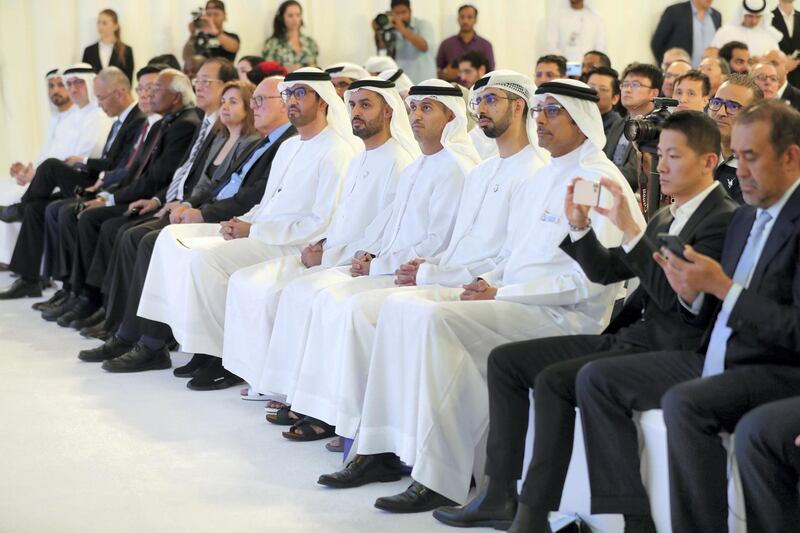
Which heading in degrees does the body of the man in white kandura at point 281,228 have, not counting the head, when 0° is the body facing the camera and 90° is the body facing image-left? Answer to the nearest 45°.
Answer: approximately 45°

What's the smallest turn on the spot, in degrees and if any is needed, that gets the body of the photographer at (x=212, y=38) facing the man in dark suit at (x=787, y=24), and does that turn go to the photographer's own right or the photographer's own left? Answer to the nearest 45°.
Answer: approximately 135° to the photographer's own left

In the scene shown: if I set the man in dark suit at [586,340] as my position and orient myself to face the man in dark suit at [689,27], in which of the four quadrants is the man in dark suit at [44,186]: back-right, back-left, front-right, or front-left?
front-left

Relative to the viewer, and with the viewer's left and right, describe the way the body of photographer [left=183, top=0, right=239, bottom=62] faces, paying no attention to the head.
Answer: facing the viewer and to the left of the viewer

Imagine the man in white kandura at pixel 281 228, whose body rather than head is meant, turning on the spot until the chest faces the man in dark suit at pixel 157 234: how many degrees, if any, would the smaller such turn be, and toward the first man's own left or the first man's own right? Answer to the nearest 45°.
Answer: approximately 90° to the first man's own right

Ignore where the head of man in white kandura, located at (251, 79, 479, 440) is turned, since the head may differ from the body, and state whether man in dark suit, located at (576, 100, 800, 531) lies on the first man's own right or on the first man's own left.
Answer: on the first man's own left

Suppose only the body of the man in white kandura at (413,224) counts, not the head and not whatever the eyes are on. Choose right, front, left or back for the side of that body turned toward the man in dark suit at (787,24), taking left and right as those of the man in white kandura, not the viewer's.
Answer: back

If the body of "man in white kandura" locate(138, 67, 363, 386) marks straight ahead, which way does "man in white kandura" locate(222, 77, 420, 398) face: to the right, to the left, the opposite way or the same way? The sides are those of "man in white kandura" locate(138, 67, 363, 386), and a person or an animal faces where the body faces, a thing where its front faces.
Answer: the same way

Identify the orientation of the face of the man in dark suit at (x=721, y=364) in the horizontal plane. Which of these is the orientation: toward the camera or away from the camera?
toward the camera

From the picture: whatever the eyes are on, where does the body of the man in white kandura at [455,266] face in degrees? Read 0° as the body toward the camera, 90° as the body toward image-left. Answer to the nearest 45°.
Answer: approximately 45°

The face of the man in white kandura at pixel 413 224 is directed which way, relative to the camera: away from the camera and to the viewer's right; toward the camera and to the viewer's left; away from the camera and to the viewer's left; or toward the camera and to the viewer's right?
toward the camera and to the viewer's left

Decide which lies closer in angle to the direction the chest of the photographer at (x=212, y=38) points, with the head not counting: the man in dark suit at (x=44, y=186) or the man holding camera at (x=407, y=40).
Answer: the man in dark suit

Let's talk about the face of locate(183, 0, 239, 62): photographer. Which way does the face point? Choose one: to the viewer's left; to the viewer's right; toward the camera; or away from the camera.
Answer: toward the camera

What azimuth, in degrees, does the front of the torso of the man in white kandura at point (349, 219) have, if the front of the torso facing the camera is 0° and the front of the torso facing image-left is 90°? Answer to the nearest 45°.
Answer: approximately 45°

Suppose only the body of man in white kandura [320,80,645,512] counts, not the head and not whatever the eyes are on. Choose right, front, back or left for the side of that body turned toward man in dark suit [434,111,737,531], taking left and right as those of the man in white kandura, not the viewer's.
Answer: left

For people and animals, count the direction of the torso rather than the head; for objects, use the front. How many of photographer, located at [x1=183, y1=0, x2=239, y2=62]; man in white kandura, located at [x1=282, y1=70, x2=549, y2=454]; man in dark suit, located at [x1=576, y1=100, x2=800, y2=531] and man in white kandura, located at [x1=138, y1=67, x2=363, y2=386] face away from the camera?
0

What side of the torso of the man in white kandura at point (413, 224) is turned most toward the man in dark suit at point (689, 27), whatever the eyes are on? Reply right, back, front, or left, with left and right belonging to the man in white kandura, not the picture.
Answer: back

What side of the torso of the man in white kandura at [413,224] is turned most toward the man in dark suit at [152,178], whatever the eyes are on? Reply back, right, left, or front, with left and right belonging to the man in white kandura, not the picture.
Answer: right

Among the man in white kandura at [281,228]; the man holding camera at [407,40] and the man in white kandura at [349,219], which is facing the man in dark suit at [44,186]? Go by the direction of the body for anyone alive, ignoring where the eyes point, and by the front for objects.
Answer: the man holding camera
